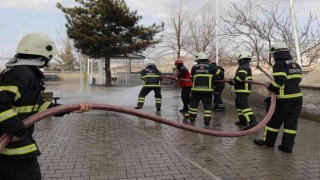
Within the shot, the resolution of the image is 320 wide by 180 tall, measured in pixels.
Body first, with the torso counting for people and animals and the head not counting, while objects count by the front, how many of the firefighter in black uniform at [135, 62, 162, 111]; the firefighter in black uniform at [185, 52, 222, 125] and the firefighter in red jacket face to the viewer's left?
1

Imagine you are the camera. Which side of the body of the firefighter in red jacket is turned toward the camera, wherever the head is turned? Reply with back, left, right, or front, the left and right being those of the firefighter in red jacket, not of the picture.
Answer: left

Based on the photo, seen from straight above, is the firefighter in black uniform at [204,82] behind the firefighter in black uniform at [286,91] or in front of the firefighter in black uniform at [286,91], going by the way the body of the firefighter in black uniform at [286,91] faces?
in front

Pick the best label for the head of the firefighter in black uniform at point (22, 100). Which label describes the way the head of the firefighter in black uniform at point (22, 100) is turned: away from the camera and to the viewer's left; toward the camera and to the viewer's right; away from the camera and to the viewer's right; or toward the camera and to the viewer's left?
away from the camera and to the viewer's right

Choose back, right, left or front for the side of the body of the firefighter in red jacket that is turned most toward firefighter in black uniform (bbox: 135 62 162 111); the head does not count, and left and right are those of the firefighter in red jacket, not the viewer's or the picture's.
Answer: front

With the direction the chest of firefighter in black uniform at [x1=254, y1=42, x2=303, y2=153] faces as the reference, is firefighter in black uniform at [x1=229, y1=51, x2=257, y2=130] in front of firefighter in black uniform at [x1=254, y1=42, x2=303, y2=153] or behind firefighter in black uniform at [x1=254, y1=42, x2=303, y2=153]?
in front
